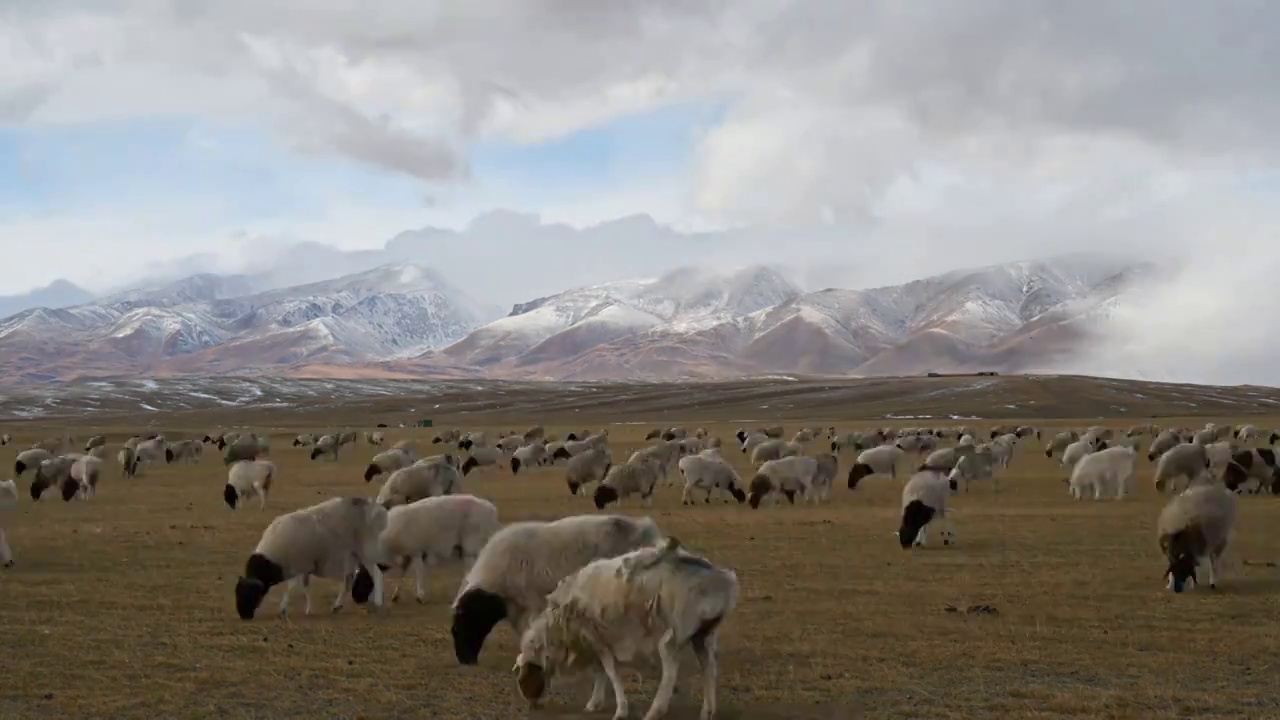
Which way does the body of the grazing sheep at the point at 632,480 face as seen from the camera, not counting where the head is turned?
to the viewer's left

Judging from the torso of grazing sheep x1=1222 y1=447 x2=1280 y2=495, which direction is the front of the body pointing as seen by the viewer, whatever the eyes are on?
to the viewer's left

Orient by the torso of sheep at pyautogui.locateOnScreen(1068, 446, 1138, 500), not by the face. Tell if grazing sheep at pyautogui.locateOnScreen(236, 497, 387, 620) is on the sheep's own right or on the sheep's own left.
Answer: on the sheep's own left

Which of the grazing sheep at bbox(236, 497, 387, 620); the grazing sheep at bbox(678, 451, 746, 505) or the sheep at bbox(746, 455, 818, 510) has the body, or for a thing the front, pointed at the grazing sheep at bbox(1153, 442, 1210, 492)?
the grazing sheep at bbox(678, 451, 746, 505)

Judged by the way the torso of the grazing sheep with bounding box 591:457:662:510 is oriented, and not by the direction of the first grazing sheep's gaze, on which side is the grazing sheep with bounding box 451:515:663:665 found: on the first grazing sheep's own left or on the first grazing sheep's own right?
on the first grazing sheep's own left

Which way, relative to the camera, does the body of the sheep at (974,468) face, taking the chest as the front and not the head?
to the viewer's left

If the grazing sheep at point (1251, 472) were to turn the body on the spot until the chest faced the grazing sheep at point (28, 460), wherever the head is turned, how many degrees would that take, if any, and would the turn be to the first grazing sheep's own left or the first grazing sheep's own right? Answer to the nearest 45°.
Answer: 0° — it already faces it

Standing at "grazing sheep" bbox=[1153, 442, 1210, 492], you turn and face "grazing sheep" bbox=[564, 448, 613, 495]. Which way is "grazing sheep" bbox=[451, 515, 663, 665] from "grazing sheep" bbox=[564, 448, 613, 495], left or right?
left

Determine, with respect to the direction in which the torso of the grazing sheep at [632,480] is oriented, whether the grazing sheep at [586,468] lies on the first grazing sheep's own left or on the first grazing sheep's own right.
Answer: on the first grazing sheep's own right

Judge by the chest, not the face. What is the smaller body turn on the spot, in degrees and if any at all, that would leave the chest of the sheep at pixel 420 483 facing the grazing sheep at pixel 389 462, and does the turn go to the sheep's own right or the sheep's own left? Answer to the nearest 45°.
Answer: approximately 90° to the sheep's own right

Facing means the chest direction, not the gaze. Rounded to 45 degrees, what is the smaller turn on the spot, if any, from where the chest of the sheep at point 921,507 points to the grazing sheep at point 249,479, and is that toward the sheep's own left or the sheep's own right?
approximately 45° to the sheep's own right

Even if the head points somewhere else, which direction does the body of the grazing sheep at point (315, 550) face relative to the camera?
to the viewer's left

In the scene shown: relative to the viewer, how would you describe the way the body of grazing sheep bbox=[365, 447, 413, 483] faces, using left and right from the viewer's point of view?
facing to the left of the viewer
